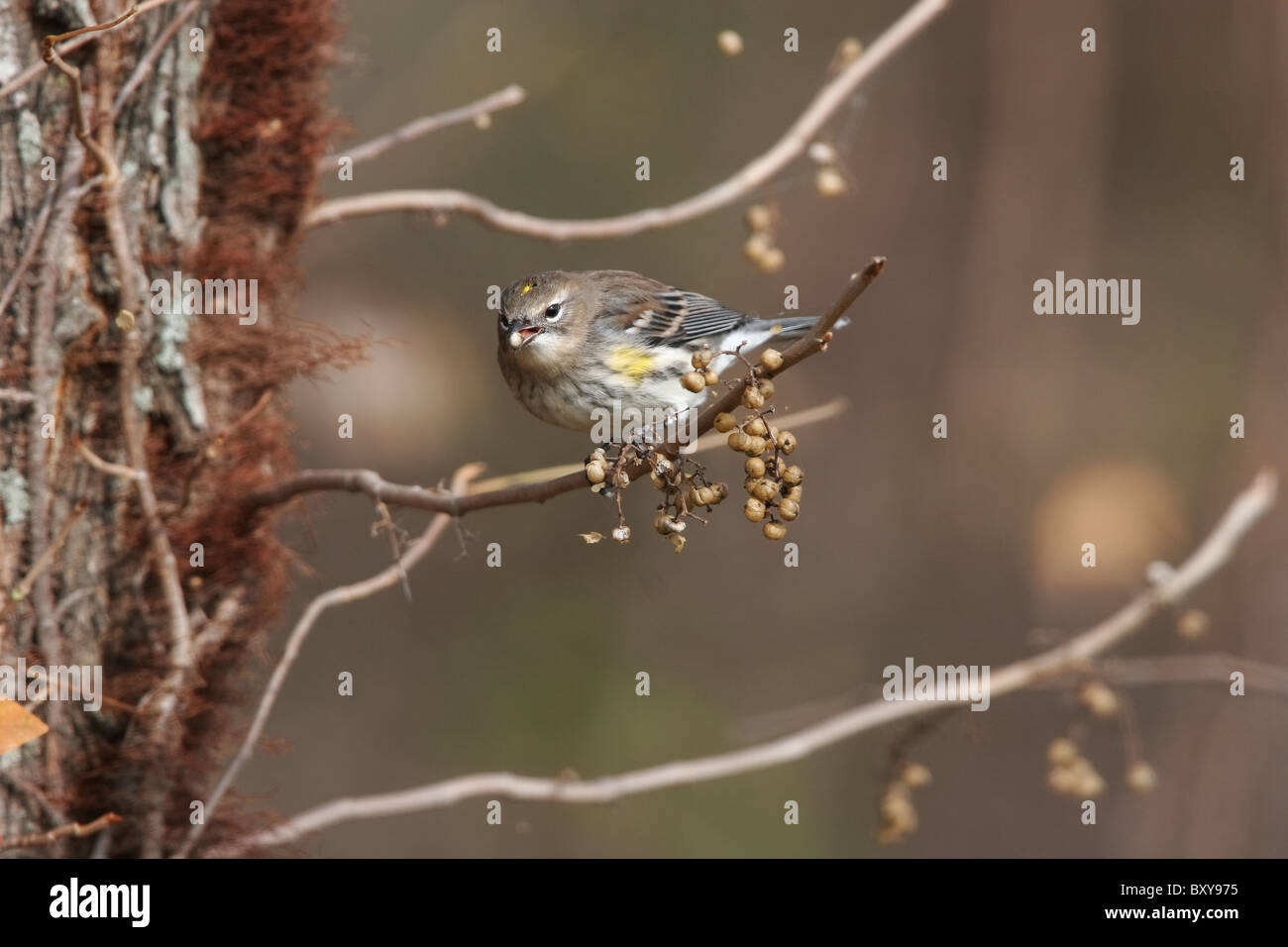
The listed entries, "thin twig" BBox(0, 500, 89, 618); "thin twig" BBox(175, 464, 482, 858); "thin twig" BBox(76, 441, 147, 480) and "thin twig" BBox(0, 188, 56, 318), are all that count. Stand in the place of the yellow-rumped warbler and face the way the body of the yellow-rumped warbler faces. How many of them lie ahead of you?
4

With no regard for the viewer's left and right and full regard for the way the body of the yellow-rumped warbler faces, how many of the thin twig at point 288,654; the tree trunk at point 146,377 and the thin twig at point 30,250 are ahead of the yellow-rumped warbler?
3

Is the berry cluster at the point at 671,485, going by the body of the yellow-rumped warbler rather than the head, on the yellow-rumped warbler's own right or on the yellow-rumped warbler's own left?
on the yellow-rumped warbler's own left

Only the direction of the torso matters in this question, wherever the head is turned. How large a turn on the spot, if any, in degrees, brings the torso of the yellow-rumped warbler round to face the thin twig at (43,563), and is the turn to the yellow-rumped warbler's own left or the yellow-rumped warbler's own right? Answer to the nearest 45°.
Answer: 0° — it already faces it
